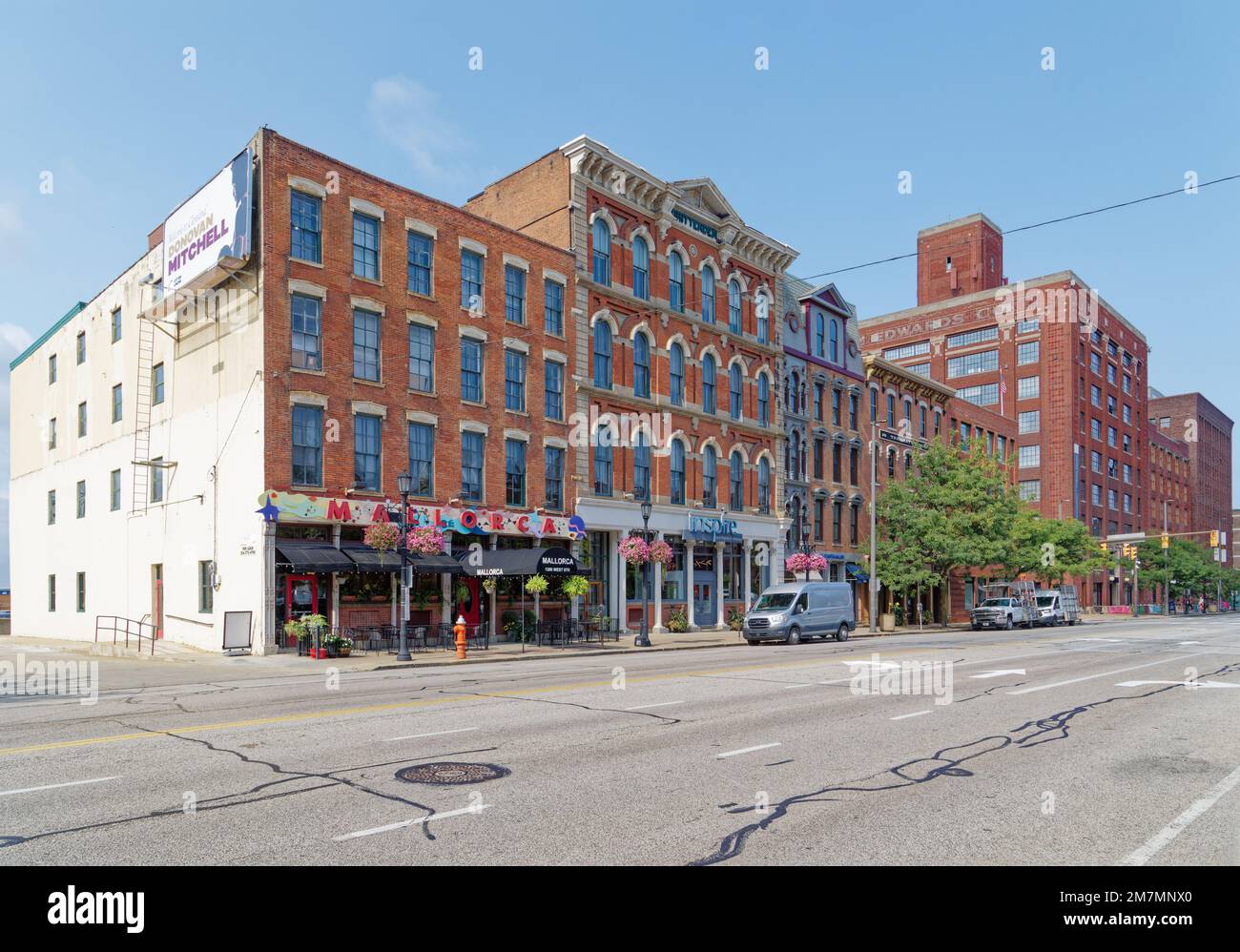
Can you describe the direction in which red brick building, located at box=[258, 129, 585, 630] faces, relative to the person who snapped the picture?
facing the viewer and to the right of the viewer

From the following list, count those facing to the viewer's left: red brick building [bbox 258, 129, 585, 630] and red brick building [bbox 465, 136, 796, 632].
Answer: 0

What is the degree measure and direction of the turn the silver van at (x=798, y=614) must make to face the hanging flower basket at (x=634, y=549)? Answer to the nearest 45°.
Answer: approximately 45° to its right

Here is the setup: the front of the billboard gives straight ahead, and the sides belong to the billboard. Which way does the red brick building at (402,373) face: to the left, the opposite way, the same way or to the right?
to the left

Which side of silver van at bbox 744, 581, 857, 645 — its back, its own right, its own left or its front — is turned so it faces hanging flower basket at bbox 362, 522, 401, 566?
front

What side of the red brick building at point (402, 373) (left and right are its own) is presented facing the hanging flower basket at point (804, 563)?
left

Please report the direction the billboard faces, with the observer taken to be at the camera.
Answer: facing the viewer and to the left of the viewer

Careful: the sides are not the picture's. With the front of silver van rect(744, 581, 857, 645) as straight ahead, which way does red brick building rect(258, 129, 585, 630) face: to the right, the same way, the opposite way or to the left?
to the left

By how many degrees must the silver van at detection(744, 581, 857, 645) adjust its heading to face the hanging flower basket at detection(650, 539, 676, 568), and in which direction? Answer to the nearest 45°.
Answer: approximately 45° to its right

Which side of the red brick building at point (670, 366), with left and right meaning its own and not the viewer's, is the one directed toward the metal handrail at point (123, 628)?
right

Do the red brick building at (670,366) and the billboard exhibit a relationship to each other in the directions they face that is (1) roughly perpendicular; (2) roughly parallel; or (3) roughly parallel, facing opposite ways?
roughly perpendicular

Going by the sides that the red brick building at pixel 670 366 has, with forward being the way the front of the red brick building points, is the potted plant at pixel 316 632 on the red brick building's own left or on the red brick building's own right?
on the red brick building's own right

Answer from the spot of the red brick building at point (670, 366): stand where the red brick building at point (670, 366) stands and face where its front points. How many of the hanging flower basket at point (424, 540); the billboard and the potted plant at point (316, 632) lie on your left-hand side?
0
